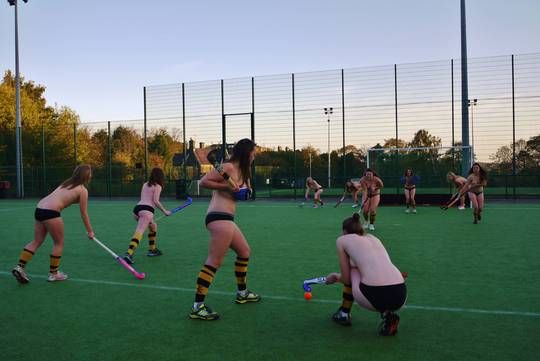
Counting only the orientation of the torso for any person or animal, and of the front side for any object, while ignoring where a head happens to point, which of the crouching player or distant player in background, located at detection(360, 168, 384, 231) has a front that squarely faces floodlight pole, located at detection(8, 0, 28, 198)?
the crouching player

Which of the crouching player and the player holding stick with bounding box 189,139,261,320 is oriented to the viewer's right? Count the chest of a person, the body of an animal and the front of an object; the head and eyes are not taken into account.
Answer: the player holding stick

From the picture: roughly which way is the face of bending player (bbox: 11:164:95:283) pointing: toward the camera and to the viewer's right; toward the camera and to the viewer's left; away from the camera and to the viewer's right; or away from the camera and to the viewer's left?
away from the camera and to the viewer's right

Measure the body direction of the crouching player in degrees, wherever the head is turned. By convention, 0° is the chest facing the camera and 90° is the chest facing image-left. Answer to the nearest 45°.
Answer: approximately 135°

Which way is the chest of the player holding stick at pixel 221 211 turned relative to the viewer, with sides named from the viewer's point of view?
facing to the right of the viewer

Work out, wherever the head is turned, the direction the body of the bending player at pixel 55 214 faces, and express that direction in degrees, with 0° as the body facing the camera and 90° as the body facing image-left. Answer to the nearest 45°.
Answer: approximately 225°
